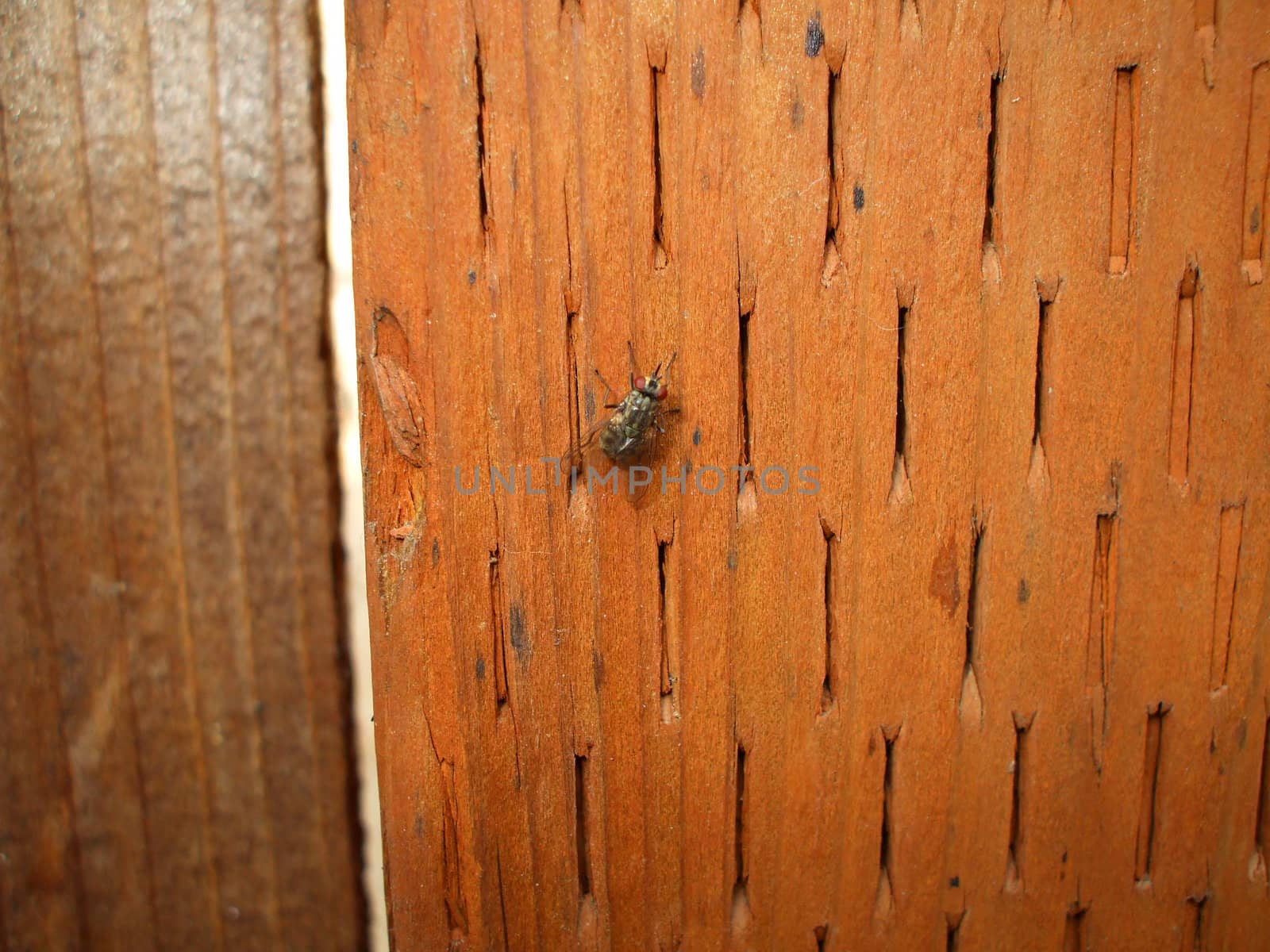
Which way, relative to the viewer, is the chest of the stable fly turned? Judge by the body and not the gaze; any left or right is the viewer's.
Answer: facing away from the viewer and to the right of the viewer
